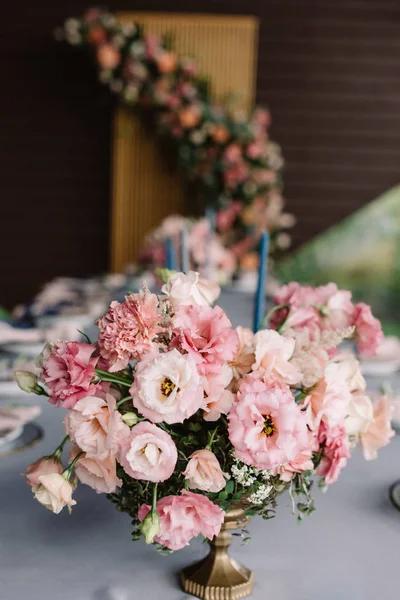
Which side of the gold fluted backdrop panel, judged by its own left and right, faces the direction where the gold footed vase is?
front

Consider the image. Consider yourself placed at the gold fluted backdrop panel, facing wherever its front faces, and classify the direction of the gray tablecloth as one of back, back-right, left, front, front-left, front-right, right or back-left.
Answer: front

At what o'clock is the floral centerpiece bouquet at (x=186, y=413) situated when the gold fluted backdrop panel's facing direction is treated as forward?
The floral centerpiece bouquet is roughly at 12 o'clock from the gold fluted backdrop panel.

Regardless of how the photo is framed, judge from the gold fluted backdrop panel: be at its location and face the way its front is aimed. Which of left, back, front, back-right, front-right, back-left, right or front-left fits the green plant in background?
left

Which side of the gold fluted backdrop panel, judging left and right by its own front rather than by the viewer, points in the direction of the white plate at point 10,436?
front

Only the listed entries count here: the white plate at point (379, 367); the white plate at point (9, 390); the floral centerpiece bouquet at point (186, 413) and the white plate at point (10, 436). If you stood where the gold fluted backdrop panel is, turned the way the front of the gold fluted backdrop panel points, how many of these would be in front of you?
4

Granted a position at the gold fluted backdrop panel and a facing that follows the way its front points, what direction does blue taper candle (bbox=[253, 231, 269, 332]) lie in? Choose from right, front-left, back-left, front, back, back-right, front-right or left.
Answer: front

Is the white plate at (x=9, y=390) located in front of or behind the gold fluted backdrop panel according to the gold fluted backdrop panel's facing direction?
in front

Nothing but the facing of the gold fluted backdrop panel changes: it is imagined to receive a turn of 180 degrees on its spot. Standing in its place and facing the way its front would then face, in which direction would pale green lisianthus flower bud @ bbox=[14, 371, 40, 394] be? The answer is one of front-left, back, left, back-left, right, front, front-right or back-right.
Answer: back

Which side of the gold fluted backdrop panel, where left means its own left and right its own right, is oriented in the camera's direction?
front

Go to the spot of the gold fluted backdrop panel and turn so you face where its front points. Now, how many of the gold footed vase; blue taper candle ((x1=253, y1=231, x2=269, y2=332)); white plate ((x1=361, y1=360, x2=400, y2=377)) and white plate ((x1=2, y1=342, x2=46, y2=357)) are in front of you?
4
